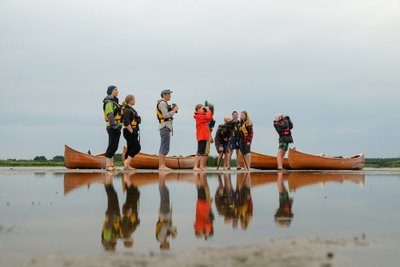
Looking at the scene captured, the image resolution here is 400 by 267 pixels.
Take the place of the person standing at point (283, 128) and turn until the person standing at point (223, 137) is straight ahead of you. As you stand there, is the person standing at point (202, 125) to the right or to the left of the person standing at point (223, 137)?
left

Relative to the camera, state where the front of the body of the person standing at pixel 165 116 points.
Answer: to the viewer's right

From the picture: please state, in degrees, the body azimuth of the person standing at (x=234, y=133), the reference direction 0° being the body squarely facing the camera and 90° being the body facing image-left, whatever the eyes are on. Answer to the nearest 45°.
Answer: approximately 315°

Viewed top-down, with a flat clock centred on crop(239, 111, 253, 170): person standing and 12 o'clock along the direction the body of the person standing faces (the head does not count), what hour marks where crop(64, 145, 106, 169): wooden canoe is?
The wooden canoe is roughly at 2 o'clock from the person standing.

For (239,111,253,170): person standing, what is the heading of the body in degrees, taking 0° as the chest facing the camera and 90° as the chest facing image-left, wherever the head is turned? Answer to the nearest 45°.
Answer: approximately 45°

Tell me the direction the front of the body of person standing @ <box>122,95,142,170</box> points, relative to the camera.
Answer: to the viewer's right

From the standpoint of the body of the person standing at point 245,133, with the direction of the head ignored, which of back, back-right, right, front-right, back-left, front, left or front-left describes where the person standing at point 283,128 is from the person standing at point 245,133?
back-left

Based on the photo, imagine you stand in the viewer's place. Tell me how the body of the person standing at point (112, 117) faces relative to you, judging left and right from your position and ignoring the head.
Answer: facing to the right of the viewer
